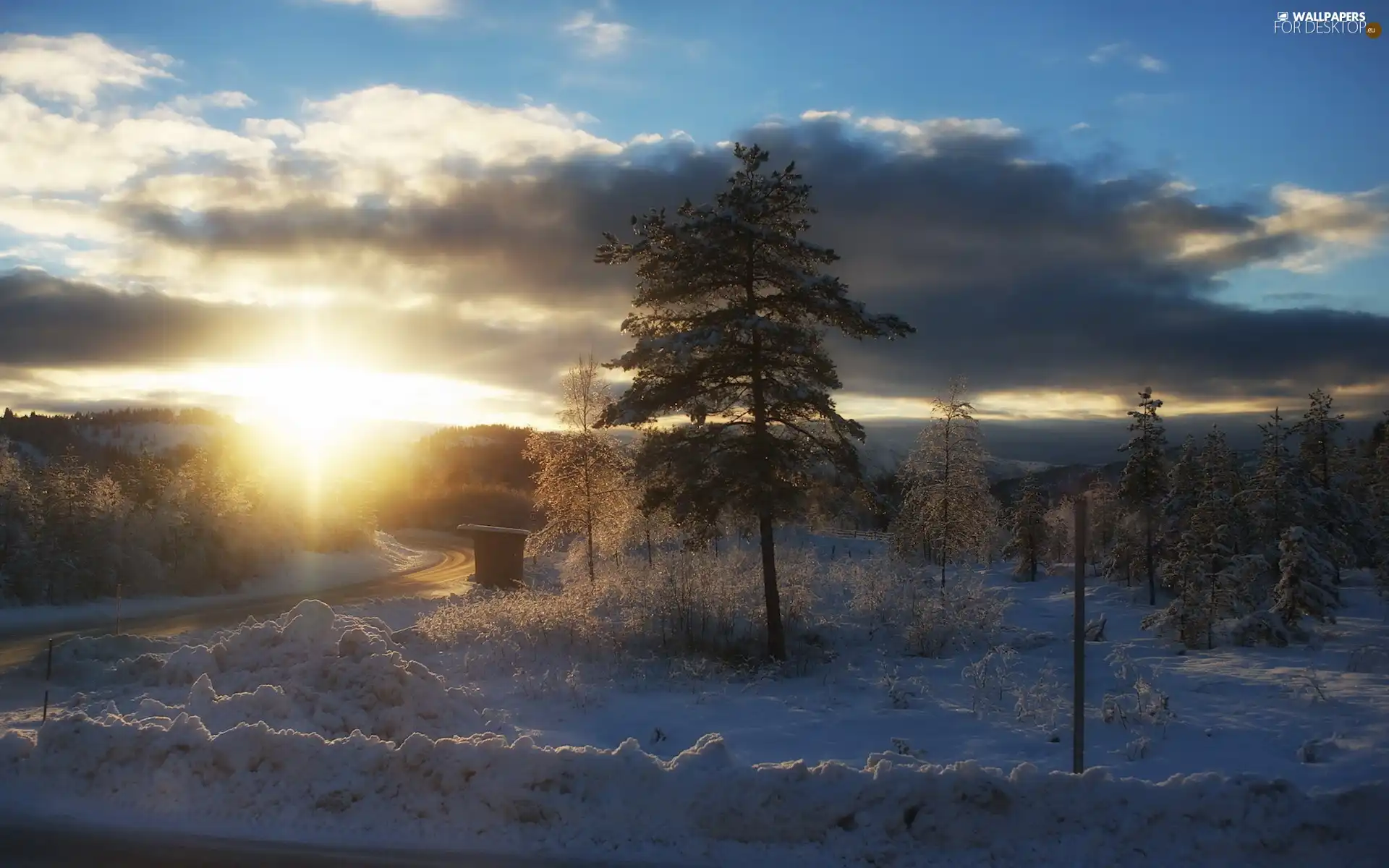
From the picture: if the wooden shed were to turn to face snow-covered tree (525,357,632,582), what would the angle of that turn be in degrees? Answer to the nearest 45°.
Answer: approximately 135° to its left

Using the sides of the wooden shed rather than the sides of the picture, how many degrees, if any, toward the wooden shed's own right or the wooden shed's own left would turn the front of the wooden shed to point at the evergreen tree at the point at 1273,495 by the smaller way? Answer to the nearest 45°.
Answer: approximately 180°

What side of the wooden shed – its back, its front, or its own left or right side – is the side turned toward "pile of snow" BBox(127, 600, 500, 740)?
left

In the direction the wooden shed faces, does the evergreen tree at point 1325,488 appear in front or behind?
behind

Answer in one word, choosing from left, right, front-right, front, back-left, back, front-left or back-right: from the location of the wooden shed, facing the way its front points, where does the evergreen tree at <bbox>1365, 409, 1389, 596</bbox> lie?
back

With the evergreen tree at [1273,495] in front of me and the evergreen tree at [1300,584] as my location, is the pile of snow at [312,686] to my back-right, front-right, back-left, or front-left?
back-left

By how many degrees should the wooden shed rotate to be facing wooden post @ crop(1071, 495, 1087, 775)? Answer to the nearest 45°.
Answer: approximately 90° to its left

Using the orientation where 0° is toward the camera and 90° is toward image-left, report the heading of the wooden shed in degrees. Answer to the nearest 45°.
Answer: approximately 90°

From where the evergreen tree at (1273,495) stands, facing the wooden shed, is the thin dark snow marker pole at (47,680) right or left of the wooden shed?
left

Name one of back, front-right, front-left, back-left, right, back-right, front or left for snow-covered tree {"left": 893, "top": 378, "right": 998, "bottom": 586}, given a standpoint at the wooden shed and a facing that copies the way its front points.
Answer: back
